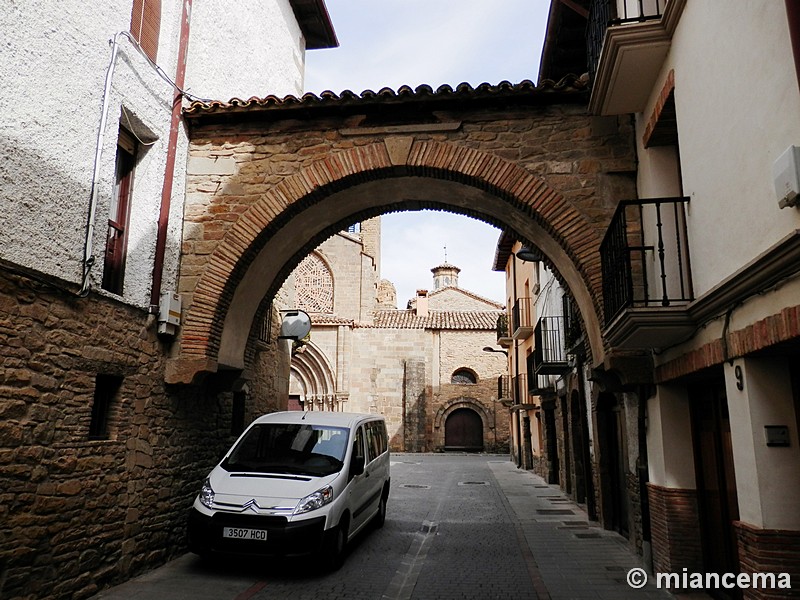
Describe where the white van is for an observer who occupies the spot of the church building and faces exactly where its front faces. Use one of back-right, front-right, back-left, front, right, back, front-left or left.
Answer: front

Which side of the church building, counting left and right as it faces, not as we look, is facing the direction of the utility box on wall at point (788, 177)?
front

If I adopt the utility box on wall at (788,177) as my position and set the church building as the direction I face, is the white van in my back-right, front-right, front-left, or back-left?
front-left

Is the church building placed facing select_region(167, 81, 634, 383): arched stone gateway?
yes

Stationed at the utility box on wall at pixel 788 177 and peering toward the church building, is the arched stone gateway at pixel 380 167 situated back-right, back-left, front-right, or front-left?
front-left

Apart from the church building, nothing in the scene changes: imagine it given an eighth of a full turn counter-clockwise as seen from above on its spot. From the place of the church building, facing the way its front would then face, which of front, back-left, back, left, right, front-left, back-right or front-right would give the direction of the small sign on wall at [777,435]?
front-right

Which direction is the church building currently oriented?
toward the camera
